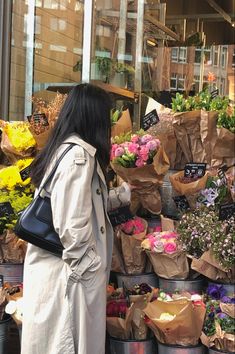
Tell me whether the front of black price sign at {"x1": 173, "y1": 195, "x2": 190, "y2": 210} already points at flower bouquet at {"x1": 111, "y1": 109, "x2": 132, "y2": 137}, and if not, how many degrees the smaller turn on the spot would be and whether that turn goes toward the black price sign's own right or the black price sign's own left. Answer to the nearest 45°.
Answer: approximately 135° to the black price sign's own right

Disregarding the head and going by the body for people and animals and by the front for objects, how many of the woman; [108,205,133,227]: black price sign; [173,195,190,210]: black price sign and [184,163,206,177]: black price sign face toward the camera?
3

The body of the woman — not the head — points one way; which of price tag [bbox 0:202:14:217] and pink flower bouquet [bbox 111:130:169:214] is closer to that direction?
the pink flower bouquet

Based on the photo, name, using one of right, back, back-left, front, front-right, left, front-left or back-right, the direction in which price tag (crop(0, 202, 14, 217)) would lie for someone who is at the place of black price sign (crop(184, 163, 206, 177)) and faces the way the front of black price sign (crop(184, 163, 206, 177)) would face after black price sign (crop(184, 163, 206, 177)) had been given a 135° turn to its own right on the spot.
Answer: front-left

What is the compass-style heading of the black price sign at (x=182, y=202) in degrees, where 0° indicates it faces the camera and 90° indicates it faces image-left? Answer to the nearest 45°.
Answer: approximately 0°

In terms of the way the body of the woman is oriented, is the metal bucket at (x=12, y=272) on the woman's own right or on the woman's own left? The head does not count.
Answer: on the woman's own left

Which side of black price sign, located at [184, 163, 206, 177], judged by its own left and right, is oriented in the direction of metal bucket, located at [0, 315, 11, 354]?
right
